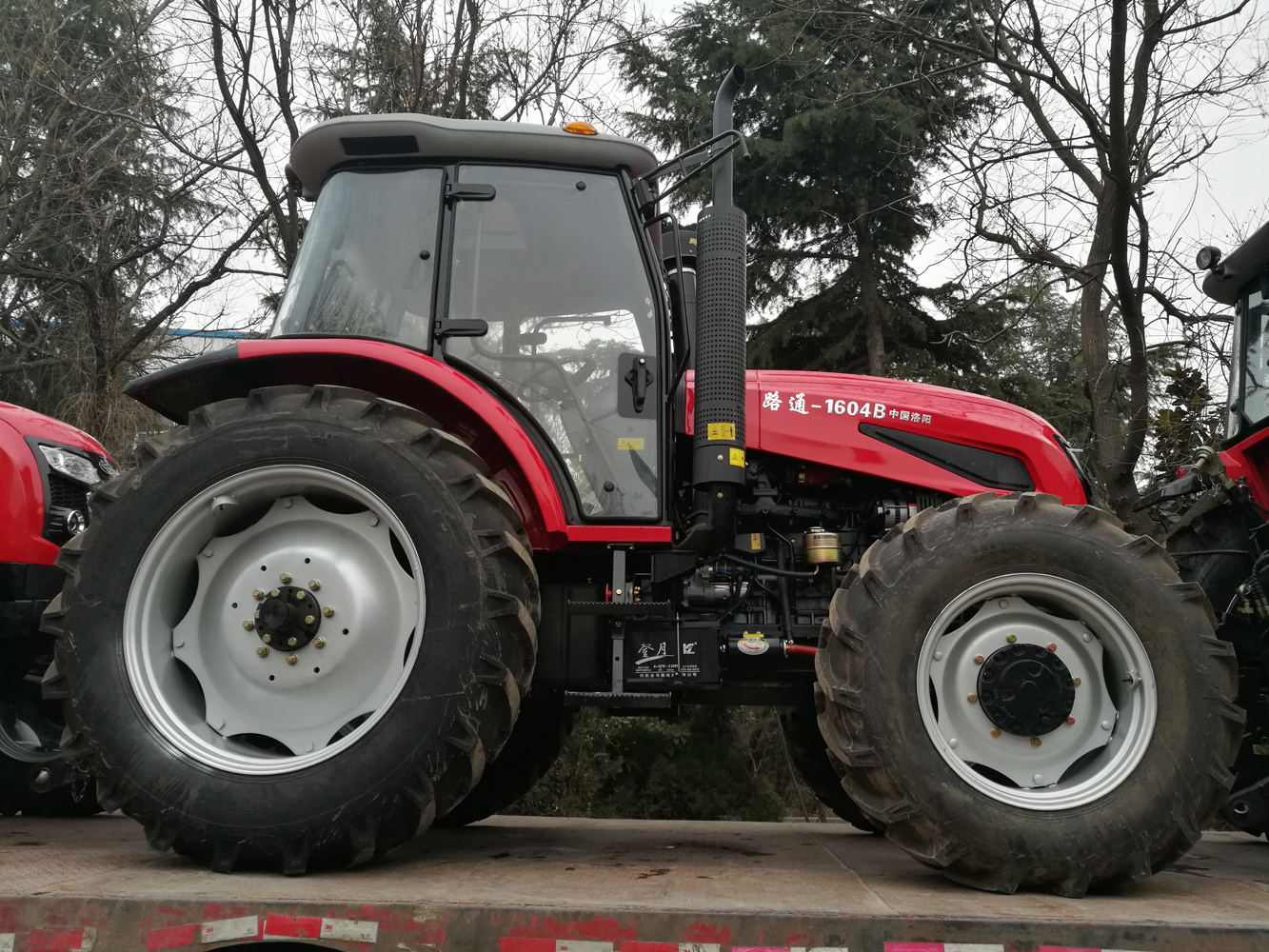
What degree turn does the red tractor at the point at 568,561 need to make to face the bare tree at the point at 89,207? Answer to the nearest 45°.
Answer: approximately 135° to its left

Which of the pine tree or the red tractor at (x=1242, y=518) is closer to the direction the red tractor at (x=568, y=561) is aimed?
the red tractor

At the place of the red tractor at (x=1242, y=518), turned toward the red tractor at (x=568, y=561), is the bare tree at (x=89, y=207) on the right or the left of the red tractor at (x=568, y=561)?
right

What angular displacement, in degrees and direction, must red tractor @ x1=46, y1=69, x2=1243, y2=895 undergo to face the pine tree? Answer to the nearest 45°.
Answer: approximately 90° to its left

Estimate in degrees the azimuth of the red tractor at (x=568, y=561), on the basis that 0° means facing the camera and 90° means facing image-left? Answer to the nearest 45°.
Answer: approximately 270°

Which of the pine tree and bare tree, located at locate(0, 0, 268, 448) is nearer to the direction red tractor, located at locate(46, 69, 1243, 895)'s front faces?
the pine tree

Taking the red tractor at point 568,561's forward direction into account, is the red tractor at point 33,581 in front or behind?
behind
